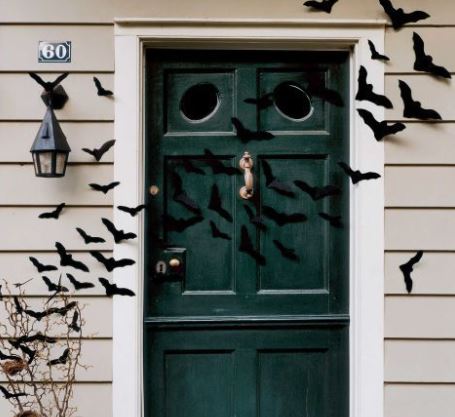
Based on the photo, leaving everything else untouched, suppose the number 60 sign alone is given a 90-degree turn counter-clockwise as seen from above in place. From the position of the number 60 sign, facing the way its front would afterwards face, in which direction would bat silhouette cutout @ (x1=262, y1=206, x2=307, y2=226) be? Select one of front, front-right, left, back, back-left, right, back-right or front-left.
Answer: front

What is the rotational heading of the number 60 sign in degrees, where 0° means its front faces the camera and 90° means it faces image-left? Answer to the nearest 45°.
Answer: approximately 0°

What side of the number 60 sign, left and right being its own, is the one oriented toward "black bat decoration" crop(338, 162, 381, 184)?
left
